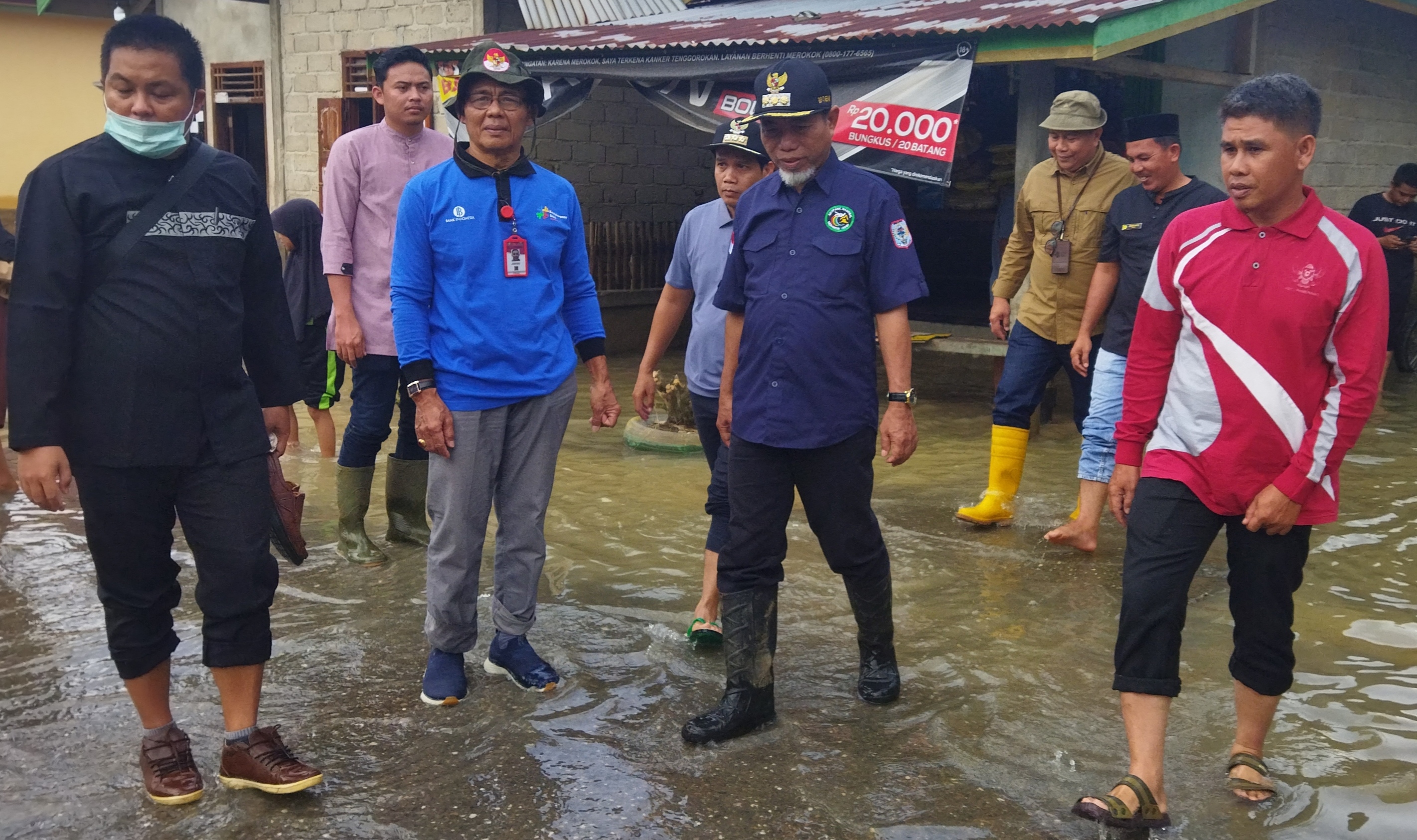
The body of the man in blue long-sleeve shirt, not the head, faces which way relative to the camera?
toward the camera

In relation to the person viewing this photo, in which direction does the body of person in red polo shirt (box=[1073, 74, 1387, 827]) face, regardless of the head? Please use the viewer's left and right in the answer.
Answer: facing the viewer and to the left of the viewer

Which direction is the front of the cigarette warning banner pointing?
toward the camera

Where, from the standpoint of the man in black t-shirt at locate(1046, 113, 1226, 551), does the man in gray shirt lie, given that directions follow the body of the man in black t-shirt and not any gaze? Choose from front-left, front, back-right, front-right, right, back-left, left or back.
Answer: front

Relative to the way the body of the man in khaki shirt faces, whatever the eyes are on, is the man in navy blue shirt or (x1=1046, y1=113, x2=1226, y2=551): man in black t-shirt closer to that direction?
the man in navy blue shirt

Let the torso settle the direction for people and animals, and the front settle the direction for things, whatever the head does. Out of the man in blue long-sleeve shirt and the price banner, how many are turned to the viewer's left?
0

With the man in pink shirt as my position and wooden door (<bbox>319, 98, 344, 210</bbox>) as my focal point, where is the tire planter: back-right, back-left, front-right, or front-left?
front-right

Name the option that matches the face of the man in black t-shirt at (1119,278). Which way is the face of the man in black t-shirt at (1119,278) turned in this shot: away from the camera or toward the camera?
toward the camera

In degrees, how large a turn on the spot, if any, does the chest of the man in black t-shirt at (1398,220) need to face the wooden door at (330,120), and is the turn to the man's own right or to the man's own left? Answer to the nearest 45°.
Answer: approximately 90° to the man's own right

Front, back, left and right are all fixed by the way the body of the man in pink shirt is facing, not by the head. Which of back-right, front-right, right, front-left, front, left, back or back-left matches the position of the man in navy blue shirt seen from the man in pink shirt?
front

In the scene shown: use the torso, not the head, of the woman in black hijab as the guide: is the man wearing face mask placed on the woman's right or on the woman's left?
on the woman's left

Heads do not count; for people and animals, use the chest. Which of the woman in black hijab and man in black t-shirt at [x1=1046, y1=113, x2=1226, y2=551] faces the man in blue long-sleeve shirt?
the man in black t-shirt

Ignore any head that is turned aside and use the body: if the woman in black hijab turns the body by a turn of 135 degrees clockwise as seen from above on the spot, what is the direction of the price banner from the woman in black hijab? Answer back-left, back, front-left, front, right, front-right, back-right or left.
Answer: front-right

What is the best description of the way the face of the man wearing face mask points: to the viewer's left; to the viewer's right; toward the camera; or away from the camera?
toward the camera

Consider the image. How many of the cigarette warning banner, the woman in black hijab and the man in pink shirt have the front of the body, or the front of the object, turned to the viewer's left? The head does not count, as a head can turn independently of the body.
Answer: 1

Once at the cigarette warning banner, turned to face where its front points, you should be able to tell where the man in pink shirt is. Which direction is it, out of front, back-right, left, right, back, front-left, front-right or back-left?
front-right

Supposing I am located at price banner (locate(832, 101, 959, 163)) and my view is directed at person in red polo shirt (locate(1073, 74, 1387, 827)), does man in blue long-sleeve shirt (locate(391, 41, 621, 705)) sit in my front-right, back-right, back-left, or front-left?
front-right

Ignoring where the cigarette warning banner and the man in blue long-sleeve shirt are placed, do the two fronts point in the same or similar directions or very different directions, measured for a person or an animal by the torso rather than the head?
same or similar directions
